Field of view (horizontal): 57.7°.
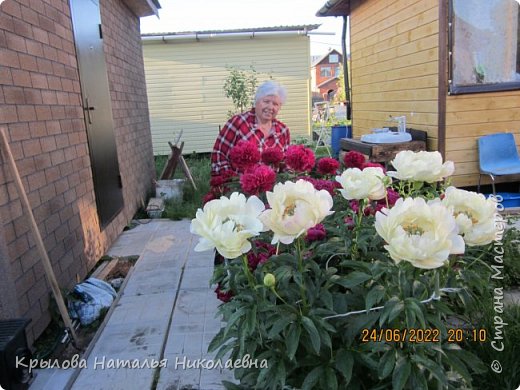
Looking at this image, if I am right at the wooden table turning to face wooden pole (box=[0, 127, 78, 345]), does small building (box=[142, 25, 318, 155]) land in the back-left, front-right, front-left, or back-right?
back-right

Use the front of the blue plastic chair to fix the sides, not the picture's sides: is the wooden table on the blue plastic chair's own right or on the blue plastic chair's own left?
on the blue plastic chair's own right
